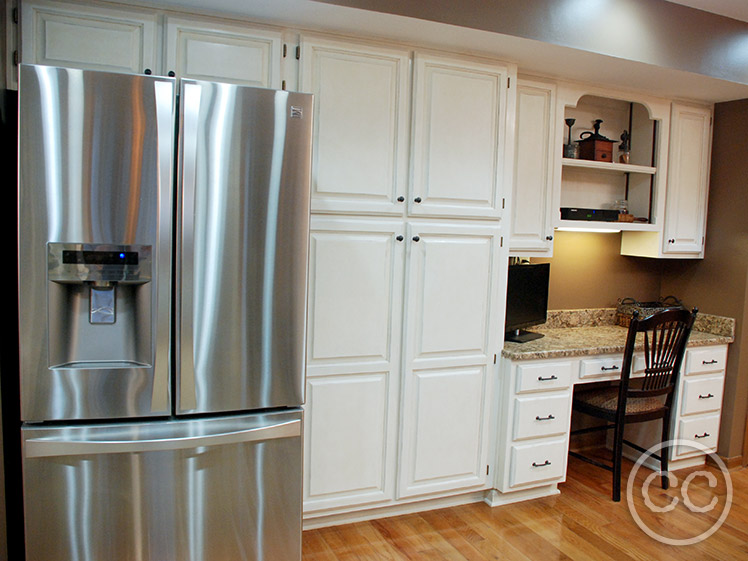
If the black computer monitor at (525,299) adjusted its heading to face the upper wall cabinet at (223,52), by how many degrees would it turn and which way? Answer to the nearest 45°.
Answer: approximately 90° to its right

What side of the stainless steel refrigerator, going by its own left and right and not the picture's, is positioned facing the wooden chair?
left

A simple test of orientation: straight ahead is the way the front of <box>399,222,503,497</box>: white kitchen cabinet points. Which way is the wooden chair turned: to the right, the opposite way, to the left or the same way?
the opposite way

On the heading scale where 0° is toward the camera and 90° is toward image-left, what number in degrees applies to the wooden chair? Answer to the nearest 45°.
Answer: approximately 135°

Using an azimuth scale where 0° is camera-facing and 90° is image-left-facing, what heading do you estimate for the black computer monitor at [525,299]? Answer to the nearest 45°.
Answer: approximately 315°

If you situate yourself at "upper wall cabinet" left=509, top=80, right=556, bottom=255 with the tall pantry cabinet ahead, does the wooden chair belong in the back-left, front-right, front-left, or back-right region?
back-left

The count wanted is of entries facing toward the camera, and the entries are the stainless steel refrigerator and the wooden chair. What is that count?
1

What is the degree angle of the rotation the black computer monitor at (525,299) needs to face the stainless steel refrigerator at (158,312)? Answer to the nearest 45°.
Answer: approximately 90° to its right

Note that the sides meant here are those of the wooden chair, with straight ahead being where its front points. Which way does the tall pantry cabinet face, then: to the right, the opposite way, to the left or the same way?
the opposite way

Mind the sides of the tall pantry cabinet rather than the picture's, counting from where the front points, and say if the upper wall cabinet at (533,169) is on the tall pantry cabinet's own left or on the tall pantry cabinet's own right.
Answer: on the tall pantry cabinet's own left

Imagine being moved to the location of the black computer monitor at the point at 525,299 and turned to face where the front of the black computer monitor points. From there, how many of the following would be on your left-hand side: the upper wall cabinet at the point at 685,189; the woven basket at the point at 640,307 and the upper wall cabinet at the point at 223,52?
2

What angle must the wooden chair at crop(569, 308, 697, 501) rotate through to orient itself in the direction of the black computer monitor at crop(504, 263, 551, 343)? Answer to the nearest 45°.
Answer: approximately 45° to its left
